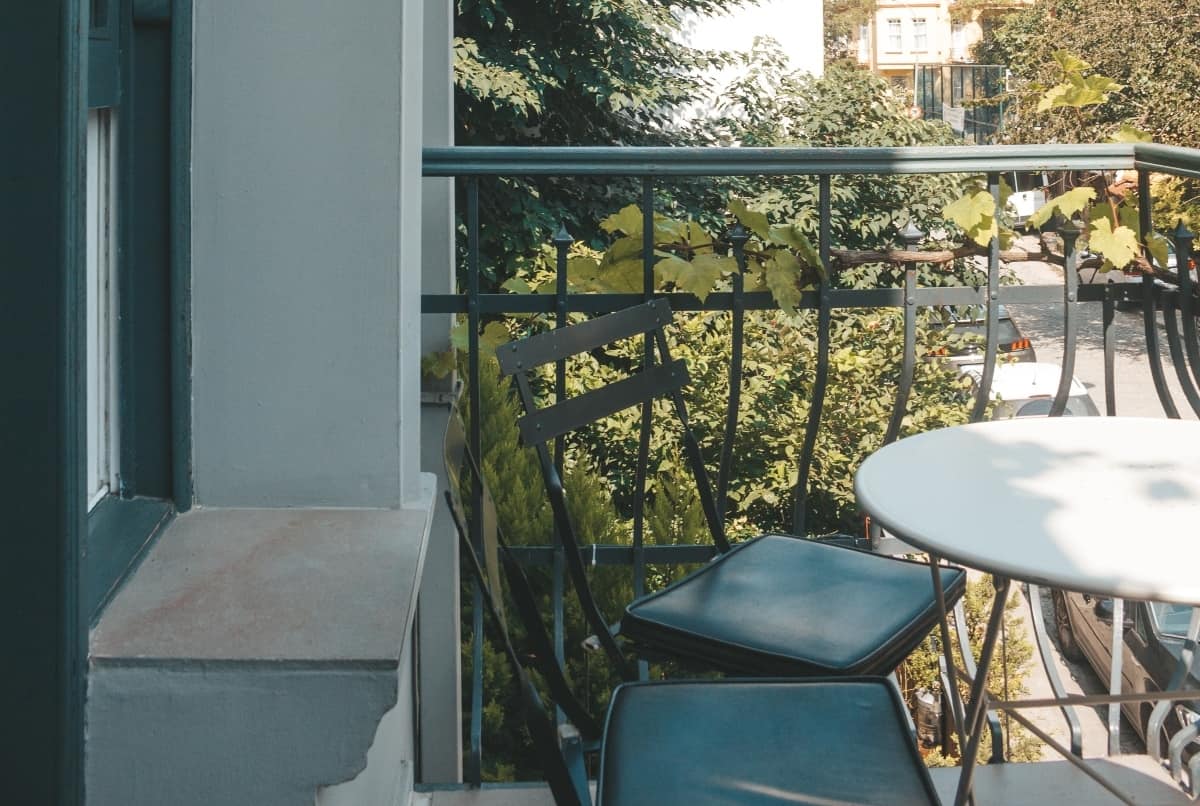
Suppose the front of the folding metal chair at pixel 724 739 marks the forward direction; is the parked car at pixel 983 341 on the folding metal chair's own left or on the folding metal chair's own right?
on the folding metal chair's own left

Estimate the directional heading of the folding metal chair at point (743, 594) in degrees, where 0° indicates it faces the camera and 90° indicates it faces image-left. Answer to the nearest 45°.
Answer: approximately 315°

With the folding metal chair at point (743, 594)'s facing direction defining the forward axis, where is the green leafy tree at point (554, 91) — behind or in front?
behind

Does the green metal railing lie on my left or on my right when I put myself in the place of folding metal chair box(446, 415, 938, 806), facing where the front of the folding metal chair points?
on my left

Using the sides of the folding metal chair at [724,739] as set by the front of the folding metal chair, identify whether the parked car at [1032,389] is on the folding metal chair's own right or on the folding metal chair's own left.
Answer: on the folding metal chair's own left

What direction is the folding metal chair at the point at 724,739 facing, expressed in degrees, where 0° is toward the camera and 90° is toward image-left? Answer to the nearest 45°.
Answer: approximately 270°

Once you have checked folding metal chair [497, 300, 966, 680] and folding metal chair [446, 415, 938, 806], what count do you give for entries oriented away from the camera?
0

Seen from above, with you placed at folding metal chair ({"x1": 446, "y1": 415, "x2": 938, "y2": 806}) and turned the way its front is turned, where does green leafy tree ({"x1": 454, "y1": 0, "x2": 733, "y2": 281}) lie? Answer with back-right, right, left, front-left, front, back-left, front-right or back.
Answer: left
